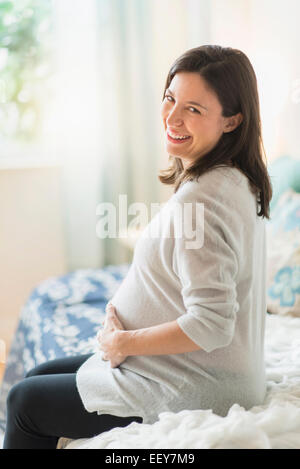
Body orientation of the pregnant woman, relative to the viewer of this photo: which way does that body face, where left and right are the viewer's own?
facing to the left of the viewer

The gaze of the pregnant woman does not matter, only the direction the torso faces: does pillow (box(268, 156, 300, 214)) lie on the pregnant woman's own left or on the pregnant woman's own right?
on the pregnant woman's own right

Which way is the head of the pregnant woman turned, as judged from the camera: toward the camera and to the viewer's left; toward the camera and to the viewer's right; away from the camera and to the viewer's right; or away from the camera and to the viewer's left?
toward the camera and to the viewer's left

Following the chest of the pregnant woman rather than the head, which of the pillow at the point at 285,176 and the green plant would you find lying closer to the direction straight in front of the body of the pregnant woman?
the green plant

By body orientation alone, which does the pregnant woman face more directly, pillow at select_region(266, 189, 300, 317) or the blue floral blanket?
the blue floral blanket

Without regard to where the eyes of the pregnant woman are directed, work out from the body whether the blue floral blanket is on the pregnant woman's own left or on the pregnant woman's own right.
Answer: on the pregnant woman's own right

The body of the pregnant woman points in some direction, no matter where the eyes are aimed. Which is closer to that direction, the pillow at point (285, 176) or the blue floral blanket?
the blue floral blanket

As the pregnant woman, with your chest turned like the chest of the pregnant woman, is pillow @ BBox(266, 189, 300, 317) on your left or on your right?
on your right

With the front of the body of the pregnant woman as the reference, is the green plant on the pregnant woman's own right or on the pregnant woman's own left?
on the pregnant woman's own right
